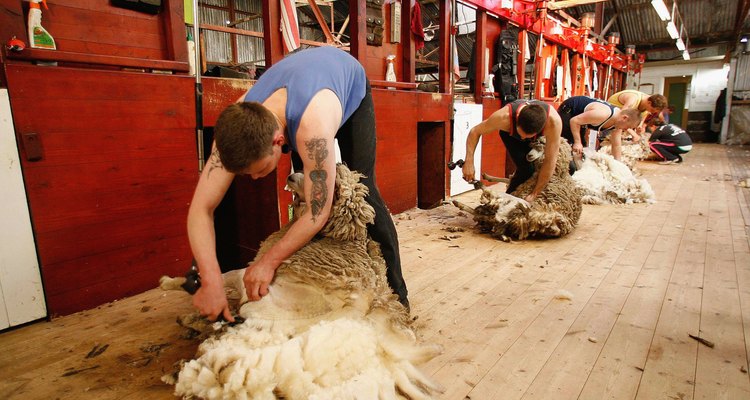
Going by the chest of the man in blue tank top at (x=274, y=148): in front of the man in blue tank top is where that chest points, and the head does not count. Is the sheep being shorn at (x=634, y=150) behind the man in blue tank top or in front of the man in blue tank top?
behind

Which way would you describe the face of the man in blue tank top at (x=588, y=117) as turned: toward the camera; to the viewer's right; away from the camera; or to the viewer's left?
to the viewer's right

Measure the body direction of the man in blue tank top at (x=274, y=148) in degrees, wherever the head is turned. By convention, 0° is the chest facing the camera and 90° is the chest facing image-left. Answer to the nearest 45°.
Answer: approximately 45°

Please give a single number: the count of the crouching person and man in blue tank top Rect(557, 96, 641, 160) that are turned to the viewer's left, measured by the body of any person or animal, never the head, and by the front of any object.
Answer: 1

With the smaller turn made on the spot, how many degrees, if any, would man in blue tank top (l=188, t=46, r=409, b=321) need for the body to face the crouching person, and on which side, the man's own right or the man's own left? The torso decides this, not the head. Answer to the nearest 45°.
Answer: approximately 180°

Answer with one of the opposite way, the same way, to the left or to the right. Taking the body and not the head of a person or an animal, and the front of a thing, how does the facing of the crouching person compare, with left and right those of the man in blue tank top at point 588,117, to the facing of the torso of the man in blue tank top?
the opposite way

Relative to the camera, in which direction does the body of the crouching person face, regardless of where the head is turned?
to the viewer's left

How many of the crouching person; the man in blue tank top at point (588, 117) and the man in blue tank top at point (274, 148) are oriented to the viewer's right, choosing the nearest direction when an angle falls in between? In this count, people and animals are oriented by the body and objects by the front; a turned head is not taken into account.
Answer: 1

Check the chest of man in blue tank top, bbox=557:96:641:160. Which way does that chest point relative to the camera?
to the viewer's right

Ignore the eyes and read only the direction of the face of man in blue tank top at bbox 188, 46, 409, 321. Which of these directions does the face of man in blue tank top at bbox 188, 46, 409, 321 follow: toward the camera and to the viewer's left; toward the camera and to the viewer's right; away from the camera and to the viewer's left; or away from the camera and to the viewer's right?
toward the camera and to the viewer's left
